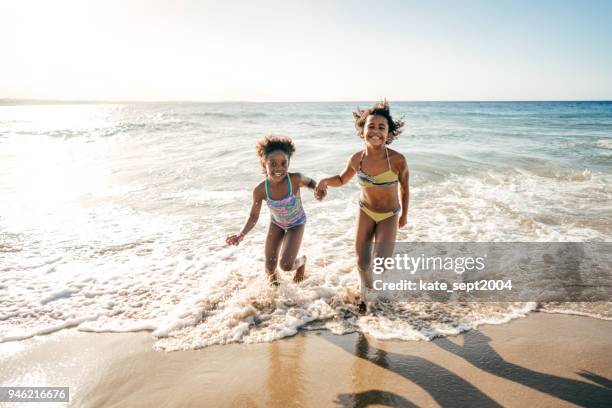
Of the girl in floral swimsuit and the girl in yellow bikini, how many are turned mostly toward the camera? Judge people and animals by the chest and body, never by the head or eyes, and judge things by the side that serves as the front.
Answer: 2

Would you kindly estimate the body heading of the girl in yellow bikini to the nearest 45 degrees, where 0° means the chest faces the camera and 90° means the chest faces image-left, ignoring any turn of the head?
approximately 0°

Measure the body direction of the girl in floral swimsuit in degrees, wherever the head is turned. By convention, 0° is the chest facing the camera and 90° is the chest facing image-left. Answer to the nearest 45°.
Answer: approximately 0°

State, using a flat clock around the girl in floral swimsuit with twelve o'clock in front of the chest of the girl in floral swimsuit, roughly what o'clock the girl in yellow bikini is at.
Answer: The girl in yellow bikini is roughly at 10 o'clock from the girl in floral swimsuit.
